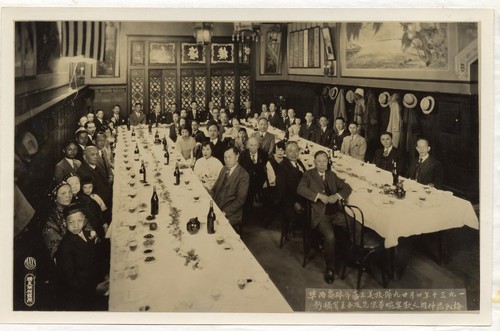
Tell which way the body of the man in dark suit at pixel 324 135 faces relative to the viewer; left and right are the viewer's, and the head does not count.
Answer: facing the viewer

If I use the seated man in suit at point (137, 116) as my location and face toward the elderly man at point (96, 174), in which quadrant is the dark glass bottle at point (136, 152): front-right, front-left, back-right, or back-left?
front-left

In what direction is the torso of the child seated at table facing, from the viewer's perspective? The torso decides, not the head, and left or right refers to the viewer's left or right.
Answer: facing the viewer and to the right of the viewer

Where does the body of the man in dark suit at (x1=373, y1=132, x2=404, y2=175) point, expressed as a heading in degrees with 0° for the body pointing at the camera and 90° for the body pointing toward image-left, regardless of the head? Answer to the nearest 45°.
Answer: approximately 45°

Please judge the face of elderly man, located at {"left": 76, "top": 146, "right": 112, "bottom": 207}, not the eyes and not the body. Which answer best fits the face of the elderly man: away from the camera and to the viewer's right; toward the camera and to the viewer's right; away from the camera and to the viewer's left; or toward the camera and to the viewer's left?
toward the camera and to the viewer's right

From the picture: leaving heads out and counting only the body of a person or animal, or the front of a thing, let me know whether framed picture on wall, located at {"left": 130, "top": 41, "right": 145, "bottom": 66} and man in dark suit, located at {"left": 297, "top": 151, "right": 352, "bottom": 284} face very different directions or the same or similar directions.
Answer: same or similar directions

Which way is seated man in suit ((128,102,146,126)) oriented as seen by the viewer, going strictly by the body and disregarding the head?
toward the camera

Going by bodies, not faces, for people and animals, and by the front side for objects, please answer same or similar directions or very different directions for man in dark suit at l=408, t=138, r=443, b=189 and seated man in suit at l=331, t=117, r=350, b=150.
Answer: same or similar directions

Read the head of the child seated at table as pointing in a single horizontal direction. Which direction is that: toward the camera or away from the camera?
toward the camera

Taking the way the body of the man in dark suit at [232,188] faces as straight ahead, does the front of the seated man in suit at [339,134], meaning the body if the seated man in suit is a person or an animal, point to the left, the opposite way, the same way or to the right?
the same way

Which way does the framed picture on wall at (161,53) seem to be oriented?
toward the camera
